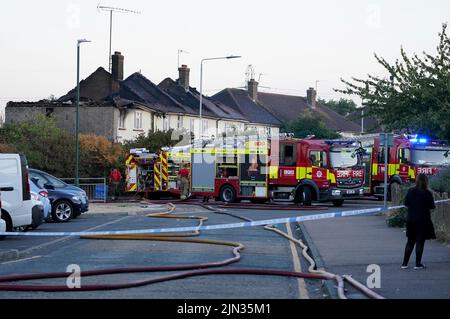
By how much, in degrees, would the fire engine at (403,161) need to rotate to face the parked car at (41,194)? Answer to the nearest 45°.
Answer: approximately 90° to its right

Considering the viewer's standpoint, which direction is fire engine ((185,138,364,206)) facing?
facing the viewer and to the right of the viewer

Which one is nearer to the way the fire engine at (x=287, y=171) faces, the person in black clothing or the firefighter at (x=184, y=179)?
the person in black clothing

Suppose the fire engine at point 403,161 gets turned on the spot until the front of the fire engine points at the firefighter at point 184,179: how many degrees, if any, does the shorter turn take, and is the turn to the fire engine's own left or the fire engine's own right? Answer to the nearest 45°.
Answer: approximately 135° to the fire engine's own right

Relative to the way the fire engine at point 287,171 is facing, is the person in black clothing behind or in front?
in front
